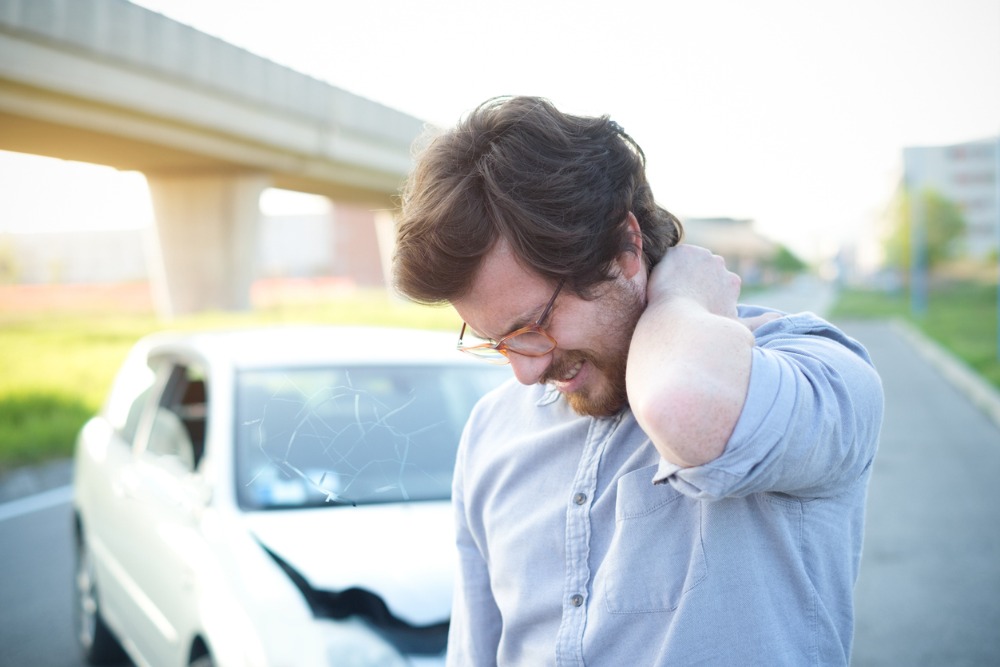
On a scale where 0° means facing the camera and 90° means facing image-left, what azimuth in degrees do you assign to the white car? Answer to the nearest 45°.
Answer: approximately 315°

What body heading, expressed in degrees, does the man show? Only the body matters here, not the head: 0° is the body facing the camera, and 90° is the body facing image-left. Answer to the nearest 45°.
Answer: approximately 45°

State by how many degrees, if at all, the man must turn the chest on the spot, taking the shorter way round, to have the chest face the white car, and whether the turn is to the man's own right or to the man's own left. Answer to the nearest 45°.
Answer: approximately 90° to the man's own right

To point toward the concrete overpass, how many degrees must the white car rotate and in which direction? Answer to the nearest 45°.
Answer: approximately 135° to its left

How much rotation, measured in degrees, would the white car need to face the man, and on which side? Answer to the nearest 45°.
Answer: approximately 45° to its right

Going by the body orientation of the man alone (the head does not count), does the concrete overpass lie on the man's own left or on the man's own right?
on the man's own right

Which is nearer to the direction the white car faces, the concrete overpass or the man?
the man
